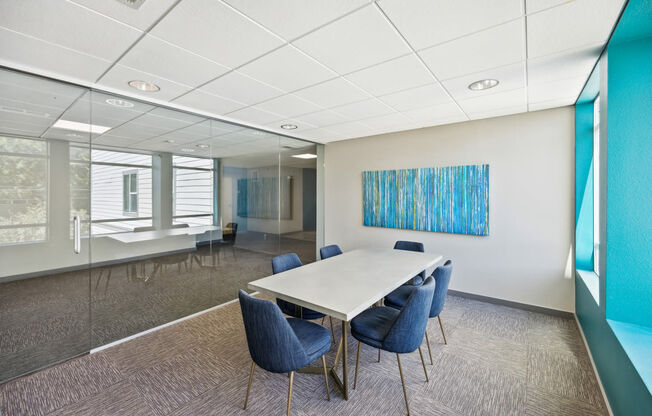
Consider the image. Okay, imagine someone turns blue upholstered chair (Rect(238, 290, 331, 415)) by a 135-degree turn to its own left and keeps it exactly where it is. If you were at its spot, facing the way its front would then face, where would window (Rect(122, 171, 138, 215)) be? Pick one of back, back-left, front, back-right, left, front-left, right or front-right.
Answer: front-right

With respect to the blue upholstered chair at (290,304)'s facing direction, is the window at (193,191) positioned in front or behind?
behind

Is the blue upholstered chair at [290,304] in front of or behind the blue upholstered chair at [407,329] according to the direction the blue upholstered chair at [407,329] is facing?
in front

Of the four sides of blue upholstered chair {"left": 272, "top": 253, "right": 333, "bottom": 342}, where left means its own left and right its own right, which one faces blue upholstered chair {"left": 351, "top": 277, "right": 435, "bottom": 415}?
front

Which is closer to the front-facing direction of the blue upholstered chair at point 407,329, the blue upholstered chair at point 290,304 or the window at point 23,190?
the blue upholstered chair

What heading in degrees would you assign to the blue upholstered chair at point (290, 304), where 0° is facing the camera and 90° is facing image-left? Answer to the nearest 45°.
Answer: approximately 315°

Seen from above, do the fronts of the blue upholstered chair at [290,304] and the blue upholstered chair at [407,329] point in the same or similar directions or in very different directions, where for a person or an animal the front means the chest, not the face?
very different directions

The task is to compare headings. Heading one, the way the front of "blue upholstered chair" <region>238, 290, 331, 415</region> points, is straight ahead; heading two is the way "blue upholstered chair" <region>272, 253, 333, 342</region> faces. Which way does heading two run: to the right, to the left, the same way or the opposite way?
to the right

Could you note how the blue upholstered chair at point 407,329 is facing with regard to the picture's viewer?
facing away from the viewer and to the left of the viewer

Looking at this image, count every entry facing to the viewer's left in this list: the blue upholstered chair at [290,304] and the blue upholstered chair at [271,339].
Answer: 0

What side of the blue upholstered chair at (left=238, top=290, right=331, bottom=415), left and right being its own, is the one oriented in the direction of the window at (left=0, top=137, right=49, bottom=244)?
left

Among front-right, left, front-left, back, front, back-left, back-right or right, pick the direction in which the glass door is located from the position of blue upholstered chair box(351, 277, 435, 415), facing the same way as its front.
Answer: front-left

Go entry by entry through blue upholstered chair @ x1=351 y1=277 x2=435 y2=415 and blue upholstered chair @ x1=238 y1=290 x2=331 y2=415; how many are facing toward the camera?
0

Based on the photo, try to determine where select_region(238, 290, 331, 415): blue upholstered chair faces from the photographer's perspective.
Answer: facing away from the viewer and to the right of the viewer
